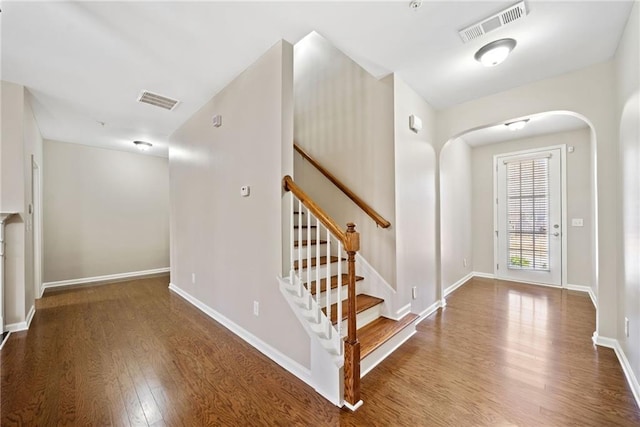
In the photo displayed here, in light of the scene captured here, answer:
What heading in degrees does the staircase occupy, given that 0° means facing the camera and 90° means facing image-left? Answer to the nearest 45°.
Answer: approximately 315°

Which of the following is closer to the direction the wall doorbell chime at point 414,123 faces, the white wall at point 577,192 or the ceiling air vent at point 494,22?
the ceiling air vent

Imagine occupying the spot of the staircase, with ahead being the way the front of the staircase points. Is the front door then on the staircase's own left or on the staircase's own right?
on the staircase's own left

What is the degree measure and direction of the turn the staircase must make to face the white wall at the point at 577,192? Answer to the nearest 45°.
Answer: approximately 90° to its left

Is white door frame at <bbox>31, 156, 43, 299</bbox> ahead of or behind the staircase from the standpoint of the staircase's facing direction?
behind
